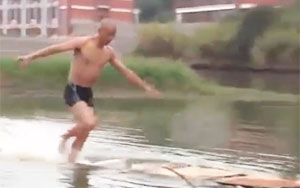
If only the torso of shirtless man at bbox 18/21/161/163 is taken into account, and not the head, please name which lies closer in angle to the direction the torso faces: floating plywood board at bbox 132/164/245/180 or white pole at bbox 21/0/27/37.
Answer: the floating plywood board

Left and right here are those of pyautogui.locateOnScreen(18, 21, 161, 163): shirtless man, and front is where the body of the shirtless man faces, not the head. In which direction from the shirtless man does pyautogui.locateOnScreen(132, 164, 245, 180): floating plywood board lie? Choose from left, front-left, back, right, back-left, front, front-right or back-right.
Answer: front

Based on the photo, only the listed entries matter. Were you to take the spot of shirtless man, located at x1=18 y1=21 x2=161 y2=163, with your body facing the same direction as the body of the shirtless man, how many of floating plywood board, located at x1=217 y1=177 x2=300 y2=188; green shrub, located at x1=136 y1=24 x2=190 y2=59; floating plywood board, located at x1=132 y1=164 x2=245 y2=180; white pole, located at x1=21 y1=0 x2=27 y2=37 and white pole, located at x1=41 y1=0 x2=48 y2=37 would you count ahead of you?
2

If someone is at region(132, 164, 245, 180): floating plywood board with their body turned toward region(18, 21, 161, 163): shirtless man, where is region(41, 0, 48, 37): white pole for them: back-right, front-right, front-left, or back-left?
front-right

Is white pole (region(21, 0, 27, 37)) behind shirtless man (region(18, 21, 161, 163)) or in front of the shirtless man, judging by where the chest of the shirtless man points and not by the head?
behind

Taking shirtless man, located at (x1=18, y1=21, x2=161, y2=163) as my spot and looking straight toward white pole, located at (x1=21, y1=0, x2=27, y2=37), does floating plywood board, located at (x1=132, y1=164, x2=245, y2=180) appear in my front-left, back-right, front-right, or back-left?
back-right

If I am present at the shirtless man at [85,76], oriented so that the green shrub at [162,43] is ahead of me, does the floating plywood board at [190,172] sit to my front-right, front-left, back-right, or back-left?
back-right

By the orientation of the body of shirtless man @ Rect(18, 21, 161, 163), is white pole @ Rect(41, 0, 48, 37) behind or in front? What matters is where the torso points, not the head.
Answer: behind

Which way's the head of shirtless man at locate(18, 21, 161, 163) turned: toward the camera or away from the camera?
toward the camera

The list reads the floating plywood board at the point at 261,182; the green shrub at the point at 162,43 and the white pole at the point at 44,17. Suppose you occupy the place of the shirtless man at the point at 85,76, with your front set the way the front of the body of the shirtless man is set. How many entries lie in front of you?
1

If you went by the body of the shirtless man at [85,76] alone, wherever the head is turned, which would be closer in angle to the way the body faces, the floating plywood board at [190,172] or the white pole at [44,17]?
the floating plywood board

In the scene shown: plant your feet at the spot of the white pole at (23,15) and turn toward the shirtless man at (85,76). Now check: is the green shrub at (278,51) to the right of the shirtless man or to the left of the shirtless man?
left

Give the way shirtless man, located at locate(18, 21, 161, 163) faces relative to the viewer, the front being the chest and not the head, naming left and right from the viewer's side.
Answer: facing the viewer and to the right of the viewer
